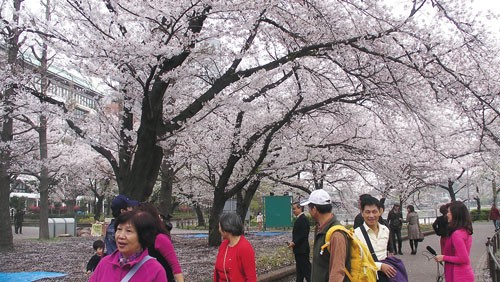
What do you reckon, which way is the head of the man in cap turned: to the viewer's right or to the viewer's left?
to the viewer's left

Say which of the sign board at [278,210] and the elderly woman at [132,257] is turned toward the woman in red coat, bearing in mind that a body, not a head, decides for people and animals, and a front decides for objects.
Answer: the sign board

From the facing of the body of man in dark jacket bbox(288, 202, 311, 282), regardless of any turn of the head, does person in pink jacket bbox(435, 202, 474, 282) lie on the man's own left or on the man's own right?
on the man's own left

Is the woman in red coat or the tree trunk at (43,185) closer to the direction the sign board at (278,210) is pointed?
the woman in red coat

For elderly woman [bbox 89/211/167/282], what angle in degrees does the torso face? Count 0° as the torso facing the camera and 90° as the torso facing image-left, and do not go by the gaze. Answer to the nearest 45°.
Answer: approximately 45°

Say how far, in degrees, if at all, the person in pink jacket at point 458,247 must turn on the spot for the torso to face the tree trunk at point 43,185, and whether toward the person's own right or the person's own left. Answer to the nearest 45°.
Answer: approximately 45° to the person's own right

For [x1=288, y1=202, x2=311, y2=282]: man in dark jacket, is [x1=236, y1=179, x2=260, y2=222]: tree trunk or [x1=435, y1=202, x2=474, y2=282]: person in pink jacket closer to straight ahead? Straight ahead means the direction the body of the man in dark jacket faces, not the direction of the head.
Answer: the tree trunk

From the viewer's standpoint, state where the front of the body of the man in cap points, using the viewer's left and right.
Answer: facing to the left of the viewer

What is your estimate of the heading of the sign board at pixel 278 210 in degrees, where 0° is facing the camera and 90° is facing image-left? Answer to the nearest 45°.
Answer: approximately 0°

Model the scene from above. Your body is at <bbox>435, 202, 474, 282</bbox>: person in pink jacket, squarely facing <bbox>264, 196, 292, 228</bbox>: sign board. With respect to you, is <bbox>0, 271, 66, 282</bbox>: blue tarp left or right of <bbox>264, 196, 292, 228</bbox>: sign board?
left
